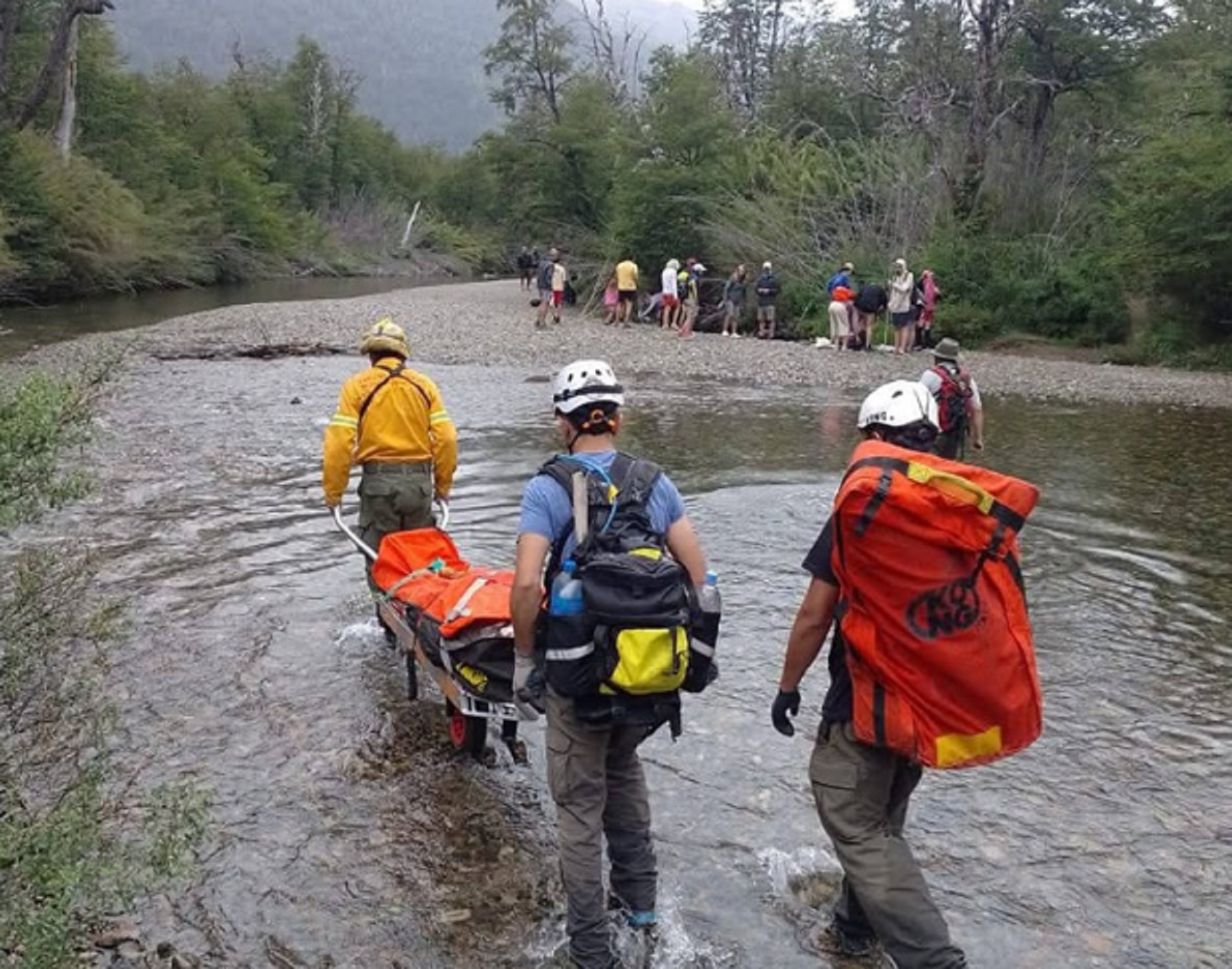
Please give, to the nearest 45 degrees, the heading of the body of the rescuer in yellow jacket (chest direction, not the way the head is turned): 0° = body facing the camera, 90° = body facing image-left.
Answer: approximately 180°

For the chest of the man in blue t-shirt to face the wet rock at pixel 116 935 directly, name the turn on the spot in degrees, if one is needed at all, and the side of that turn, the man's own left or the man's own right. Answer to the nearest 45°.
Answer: approximately 90° to the man's own left

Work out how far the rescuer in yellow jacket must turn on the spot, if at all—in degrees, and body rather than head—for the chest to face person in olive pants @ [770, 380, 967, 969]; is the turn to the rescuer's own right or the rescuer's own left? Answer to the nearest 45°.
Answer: approximately 135° to the rescuer's own right

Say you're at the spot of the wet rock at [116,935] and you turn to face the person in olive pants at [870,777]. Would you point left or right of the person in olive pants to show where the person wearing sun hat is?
left

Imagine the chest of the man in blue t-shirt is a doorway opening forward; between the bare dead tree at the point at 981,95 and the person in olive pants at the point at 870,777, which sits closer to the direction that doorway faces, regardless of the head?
the bare dead tree

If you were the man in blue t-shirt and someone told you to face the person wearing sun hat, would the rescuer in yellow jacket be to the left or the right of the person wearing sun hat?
left

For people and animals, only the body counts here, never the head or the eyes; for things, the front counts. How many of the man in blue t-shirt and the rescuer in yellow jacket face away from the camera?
2

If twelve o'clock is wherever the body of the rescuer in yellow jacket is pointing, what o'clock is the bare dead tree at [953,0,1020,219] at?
The bare dead tree is roughly at 1 o'clock from the rescuer in yellow jacket.

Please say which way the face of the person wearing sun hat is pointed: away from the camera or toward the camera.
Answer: away from the camera

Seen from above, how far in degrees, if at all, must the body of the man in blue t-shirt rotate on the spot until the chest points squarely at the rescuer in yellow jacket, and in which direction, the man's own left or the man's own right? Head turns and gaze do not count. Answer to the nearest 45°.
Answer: approximately 45° to the man's own left

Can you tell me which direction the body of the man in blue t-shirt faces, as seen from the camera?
away from the camera
